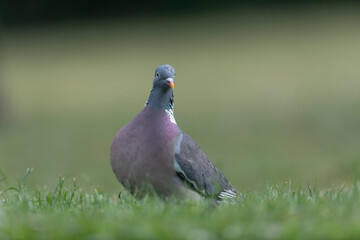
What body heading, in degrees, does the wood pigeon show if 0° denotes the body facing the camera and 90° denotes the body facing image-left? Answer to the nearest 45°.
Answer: approximately 45°
